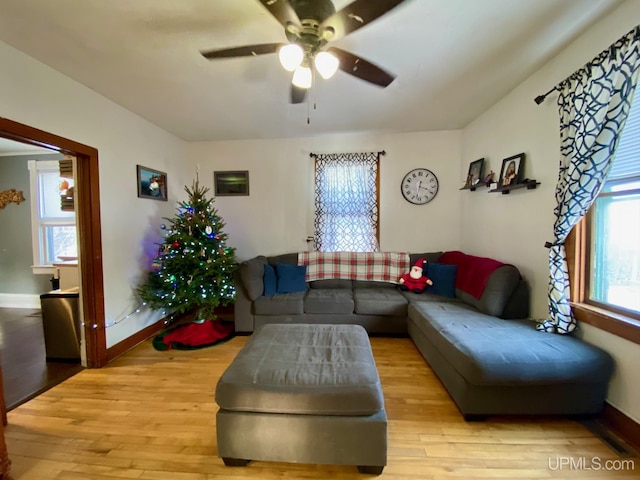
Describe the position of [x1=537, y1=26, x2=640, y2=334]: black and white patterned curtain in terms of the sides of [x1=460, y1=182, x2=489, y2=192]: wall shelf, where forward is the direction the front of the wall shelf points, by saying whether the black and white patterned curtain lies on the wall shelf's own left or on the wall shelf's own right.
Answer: on the wall shelf's own left

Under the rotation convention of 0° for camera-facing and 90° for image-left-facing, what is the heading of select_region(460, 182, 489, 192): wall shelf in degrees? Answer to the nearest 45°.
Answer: approximately 45°

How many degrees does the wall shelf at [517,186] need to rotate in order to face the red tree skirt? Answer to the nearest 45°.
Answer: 0° — it already faces it

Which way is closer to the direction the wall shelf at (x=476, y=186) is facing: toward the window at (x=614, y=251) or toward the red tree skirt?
the red tree skirt

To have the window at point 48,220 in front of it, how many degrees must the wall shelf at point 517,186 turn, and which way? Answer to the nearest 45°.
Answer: approximately 45° to its right

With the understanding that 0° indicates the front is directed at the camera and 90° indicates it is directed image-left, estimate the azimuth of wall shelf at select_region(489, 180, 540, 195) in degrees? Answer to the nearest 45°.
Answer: approximately 45°

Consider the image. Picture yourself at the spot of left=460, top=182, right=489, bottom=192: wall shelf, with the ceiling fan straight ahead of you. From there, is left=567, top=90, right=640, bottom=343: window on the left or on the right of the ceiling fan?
left

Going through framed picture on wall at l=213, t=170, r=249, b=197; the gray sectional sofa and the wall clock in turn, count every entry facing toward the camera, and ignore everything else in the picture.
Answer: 3

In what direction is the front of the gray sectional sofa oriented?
toward the camera

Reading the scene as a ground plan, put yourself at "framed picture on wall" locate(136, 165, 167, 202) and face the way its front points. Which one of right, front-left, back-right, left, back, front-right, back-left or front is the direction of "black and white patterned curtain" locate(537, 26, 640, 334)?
front

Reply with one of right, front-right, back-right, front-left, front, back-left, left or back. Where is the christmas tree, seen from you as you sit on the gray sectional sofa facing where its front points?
right

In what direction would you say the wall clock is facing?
toward the camera

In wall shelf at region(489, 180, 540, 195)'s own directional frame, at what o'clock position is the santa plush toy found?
The santa plush toy is roughly at 2 o'clock from the wall shelf.

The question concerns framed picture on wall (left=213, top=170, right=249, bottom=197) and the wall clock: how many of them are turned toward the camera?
2

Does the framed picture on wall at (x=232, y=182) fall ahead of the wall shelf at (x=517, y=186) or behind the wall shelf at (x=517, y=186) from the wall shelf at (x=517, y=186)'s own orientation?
ahead

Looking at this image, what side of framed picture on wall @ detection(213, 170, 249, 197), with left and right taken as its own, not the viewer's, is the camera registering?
front
